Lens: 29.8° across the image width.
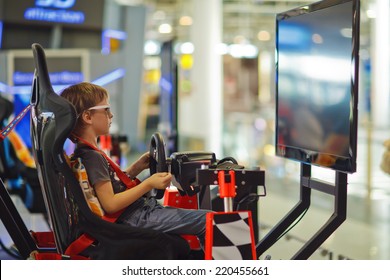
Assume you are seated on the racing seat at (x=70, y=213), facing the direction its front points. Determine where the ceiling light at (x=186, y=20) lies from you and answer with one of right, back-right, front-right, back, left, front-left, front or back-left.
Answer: left

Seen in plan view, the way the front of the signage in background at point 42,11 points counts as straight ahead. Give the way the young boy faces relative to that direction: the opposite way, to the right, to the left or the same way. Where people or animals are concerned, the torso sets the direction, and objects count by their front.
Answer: to the left

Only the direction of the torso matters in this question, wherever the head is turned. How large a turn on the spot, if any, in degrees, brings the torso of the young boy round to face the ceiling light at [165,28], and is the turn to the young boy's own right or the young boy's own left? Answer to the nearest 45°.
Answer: approximately 90° to the young boy's own left

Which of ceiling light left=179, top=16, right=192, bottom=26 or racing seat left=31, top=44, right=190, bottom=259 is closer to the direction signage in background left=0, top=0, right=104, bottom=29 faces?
the racing seat

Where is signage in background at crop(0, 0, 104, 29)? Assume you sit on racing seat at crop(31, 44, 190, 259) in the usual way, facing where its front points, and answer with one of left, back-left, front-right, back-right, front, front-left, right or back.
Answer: left

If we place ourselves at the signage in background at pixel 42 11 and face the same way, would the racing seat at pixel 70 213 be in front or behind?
in front

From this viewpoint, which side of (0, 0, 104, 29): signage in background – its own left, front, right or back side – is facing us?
front

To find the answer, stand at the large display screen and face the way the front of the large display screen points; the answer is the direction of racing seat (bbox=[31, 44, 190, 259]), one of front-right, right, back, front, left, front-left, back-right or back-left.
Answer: front

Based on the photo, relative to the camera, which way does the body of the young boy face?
to the viewer's right

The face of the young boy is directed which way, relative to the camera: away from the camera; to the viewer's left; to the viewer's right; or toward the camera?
to the viewer's right

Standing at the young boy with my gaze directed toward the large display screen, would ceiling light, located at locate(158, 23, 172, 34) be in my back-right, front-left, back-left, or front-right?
front-left

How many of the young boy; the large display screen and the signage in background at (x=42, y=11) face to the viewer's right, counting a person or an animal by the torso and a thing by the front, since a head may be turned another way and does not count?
1

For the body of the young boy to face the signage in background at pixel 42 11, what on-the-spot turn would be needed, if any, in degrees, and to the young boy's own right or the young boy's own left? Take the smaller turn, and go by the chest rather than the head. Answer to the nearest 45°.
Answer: approximately 90° to the young boy's own left

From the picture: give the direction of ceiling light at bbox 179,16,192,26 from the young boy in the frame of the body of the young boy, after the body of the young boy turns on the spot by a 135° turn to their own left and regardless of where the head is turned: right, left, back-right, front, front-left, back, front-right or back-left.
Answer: front-right

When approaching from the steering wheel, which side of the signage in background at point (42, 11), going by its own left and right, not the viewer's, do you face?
front

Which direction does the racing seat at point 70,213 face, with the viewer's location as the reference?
facing to the right of the viewer
